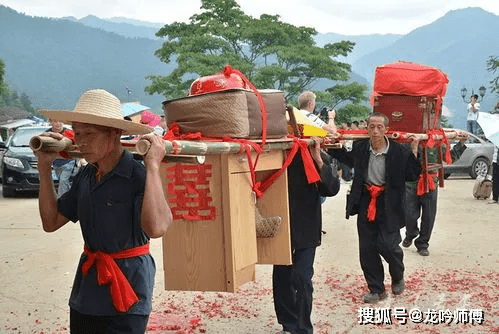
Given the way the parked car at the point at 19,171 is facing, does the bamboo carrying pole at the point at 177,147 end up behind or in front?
in front

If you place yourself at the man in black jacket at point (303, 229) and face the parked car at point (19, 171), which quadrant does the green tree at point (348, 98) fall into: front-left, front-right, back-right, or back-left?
front-right

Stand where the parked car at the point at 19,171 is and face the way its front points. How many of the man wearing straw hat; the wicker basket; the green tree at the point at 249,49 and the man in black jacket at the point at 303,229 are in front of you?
3

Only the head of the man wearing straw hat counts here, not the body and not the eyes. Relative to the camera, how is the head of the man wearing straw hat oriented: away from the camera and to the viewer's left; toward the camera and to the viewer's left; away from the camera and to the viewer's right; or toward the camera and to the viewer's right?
toward the camera and to the viewer's left

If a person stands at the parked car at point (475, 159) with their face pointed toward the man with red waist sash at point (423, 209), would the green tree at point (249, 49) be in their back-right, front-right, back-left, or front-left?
back-right

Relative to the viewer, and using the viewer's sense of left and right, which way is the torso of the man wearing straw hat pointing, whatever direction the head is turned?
facing the viewer and to the left of the viewer

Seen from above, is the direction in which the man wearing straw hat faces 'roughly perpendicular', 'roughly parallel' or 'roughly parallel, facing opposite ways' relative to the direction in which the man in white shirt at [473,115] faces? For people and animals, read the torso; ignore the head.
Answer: roughly parallel

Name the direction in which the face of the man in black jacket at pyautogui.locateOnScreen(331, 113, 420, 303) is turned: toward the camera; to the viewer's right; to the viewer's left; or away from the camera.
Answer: toward the camera

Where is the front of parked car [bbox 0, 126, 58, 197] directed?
toward the camera

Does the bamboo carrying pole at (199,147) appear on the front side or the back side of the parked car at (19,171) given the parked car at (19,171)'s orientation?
on the front side

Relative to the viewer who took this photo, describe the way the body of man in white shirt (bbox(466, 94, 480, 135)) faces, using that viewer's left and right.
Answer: facing the viewer

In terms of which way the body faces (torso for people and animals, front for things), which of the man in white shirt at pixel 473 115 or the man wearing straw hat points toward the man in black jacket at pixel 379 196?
the man in white shirt
